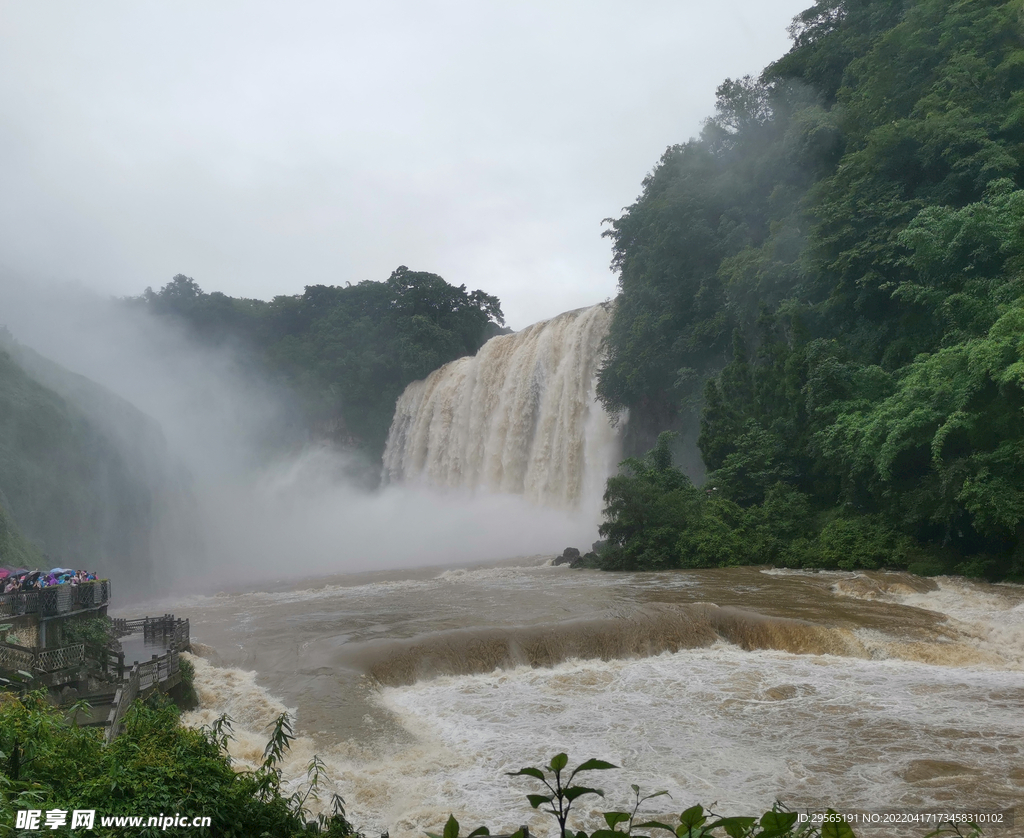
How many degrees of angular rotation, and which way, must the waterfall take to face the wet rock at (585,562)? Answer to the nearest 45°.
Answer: approximately 45° to its left

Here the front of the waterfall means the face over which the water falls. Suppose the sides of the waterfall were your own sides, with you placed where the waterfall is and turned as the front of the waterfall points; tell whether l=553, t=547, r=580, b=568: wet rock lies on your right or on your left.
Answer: on your left

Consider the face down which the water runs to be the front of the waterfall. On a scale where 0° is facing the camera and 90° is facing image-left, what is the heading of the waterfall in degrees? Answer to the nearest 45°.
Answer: approximately 45°
